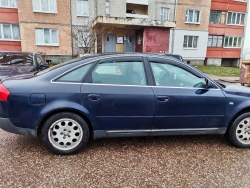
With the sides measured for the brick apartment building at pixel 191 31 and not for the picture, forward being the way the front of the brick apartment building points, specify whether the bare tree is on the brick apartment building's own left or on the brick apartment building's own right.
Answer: on the brick apartment building's own right

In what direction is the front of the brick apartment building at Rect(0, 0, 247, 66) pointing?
toward the camera

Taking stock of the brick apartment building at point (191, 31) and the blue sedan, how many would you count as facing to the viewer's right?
1

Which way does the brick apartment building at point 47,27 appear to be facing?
toward the camera

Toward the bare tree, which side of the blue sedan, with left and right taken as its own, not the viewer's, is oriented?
left

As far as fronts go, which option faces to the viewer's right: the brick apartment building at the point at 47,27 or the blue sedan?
the blue sedan

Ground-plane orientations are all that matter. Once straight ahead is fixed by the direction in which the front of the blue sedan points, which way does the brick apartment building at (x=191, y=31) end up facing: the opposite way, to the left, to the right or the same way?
to the right

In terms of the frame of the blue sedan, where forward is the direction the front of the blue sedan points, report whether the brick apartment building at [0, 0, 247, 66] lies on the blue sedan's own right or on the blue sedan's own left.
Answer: on the blue sedan's own left

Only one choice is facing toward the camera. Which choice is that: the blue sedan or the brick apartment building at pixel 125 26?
the brick apartment building

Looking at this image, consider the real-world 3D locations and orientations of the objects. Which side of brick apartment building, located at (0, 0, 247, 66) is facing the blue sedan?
front

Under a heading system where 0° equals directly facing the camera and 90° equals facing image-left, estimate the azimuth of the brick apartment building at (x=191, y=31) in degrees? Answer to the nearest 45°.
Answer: approximately 0°

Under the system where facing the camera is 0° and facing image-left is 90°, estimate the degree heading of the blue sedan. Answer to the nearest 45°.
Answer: approximately 270°
